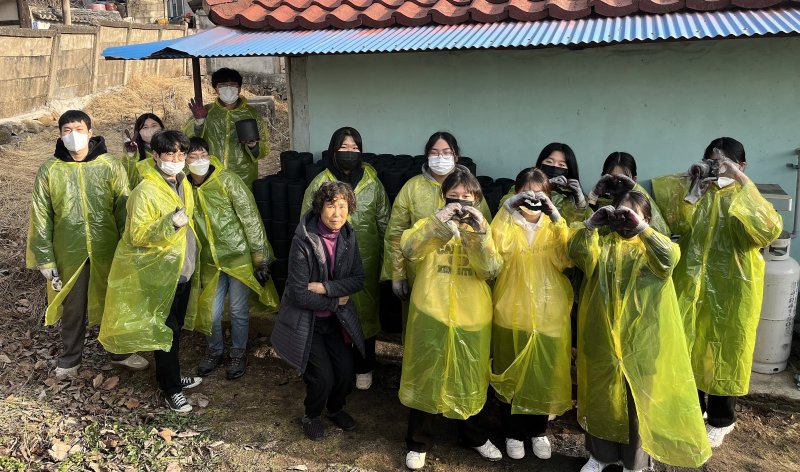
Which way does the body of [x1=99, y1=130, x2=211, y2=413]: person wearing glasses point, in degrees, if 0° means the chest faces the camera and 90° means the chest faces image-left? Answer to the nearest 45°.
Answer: approximately 315°

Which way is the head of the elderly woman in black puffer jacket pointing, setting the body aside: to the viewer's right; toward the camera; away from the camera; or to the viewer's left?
toward the camera

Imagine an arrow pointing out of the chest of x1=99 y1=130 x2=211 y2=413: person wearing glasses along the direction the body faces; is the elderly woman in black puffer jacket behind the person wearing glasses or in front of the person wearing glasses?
in front
